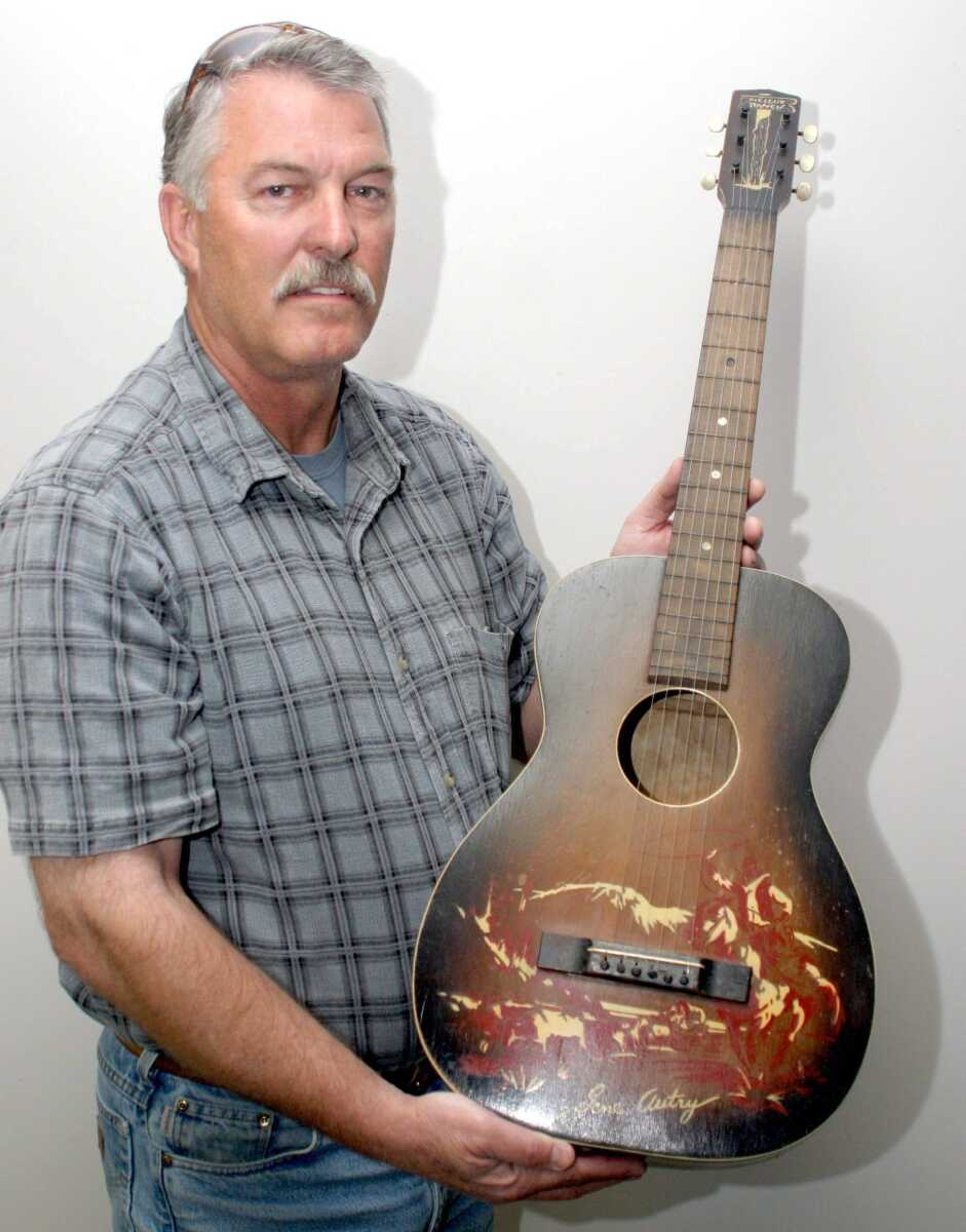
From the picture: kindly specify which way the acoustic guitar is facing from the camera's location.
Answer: facing the viewer

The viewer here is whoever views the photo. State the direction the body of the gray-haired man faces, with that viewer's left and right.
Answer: facing the viewer and to the right of the viewer
